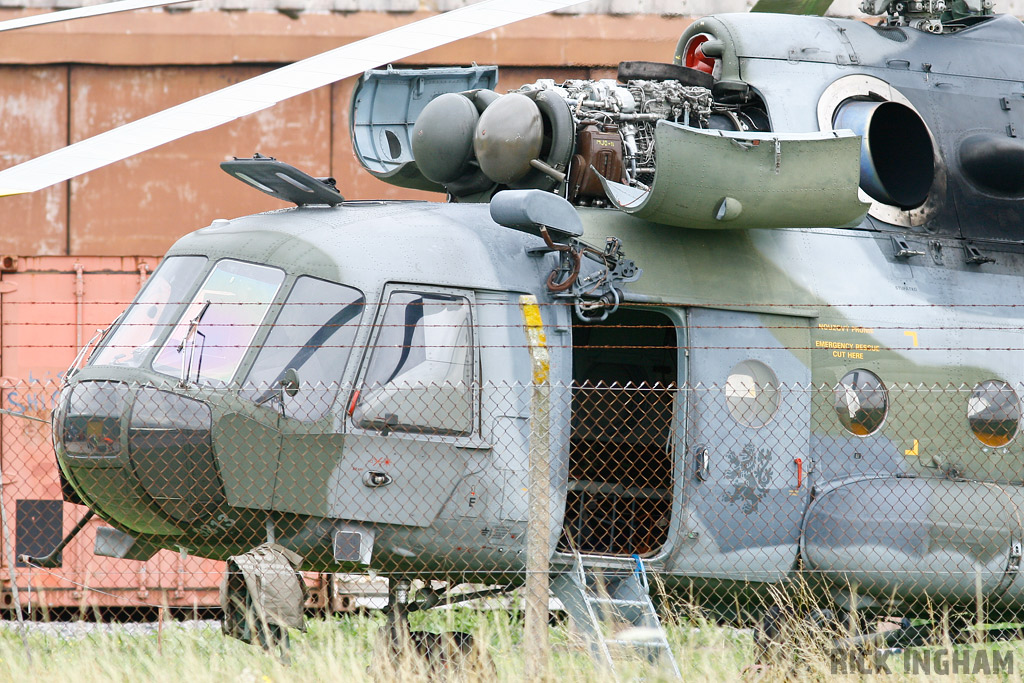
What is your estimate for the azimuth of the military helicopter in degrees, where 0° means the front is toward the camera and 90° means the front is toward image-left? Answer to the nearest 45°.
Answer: approximately 45°
